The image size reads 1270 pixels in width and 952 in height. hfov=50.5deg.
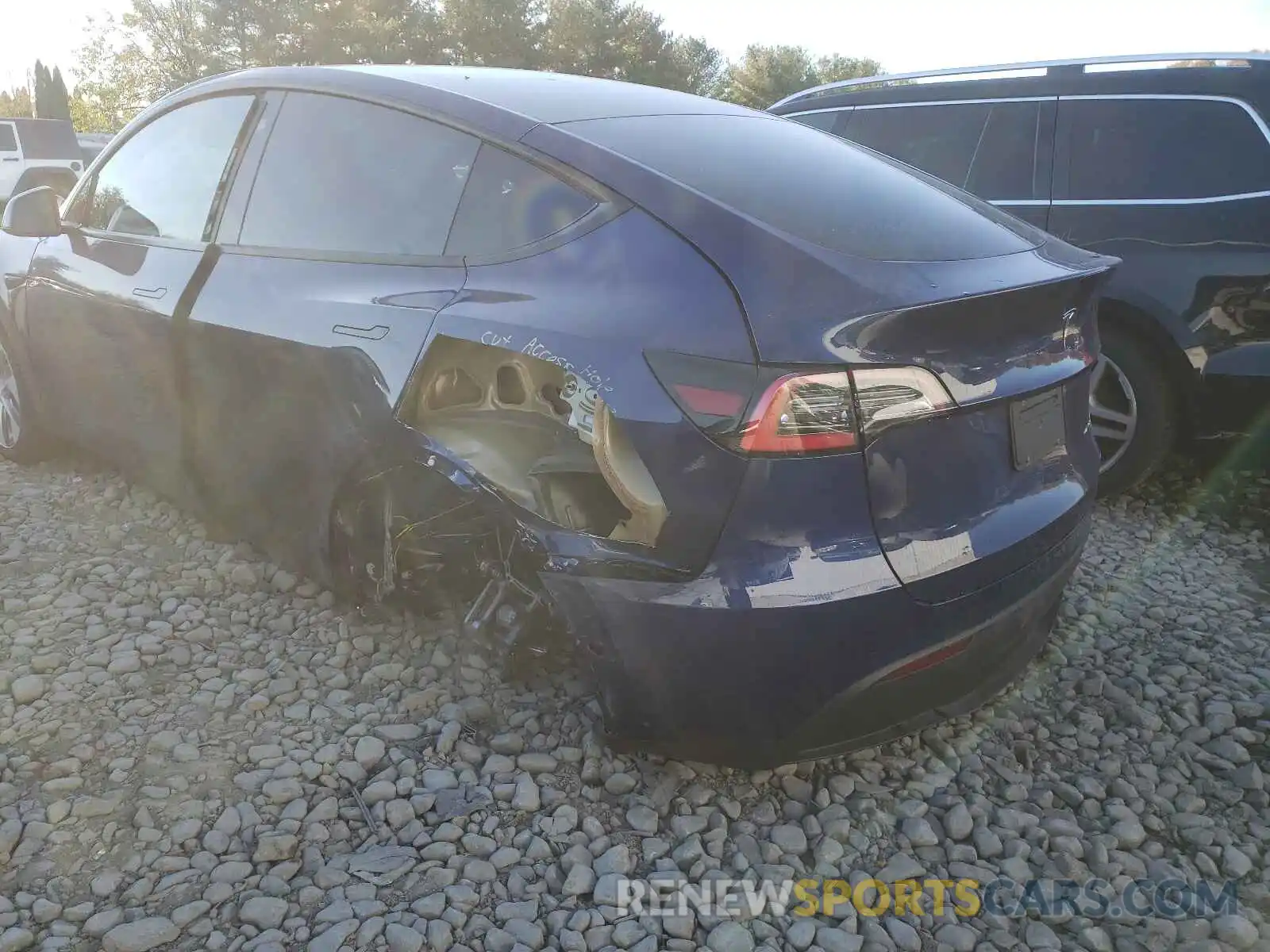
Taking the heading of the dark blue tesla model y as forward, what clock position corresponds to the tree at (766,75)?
The tree is roughly at 2 o'clock from the dark blue tesla model y.

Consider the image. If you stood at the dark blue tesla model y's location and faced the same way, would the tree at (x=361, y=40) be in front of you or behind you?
in front

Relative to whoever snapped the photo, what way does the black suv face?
facing to the left of the viewer

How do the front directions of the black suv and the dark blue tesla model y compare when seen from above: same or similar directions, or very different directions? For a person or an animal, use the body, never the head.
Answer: same or similar directions

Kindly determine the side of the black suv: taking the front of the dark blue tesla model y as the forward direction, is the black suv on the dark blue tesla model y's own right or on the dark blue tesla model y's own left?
on the dark blue tesla model y's own right

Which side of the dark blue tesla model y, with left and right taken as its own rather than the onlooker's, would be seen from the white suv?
front

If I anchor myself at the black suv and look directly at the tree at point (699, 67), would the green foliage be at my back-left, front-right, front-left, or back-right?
front-left

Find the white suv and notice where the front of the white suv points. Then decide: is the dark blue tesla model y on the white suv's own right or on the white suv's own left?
on the white suv's own left

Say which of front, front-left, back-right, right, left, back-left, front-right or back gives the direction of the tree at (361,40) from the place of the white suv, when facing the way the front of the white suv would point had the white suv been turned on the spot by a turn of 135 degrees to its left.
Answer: left

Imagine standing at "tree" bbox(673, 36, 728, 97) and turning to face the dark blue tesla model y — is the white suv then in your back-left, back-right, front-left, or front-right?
front-right

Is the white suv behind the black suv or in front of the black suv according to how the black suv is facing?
in front

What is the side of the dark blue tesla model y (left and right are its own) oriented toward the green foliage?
front

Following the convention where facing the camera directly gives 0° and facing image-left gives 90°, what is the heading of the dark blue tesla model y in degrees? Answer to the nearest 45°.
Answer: approximately 135°
